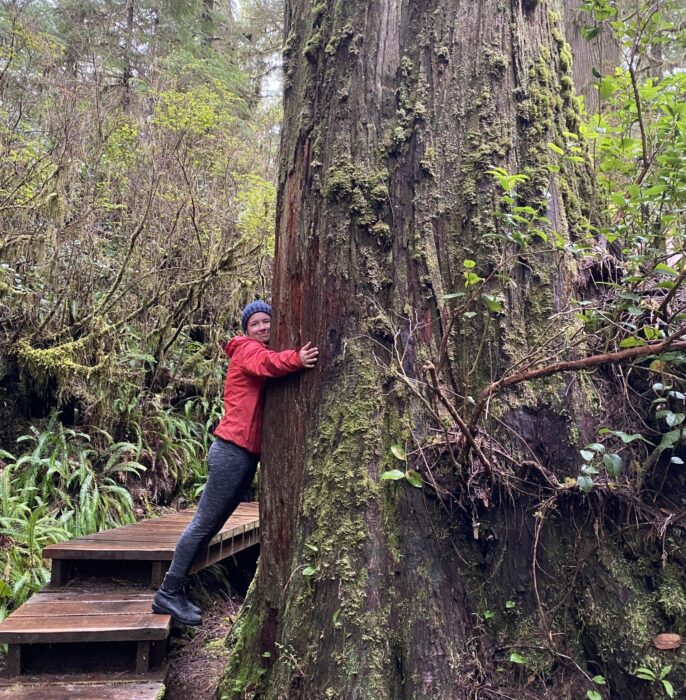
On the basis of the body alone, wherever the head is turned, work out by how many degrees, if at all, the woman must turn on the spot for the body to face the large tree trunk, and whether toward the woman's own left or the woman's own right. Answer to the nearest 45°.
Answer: approximately 45° to the woman's own right

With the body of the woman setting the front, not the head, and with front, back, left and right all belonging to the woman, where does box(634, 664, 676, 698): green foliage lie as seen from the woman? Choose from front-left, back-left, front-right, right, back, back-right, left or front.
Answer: front-right

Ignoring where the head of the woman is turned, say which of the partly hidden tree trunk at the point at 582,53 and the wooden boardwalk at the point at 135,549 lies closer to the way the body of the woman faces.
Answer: the partly hidden tree trunk

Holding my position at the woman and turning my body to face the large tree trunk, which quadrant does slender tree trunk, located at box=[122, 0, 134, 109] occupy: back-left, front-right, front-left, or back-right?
back-left

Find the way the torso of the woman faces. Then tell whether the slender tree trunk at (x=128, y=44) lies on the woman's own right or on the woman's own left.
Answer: on the woman's own left

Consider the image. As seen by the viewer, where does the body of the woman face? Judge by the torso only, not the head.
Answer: to the viewer's right

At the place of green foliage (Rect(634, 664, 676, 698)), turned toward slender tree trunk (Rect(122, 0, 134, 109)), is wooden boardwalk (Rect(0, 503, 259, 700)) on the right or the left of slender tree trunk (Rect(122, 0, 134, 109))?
left

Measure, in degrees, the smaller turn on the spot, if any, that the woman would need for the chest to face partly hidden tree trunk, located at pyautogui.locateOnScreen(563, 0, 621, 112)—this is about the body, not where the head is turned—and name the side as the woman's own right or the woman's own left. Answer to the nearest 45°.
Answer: approximately 45° to the woman's own left

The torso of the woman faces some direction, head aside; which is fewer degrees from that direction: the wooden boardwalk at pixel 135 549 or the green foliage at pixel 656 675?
the green foliage
